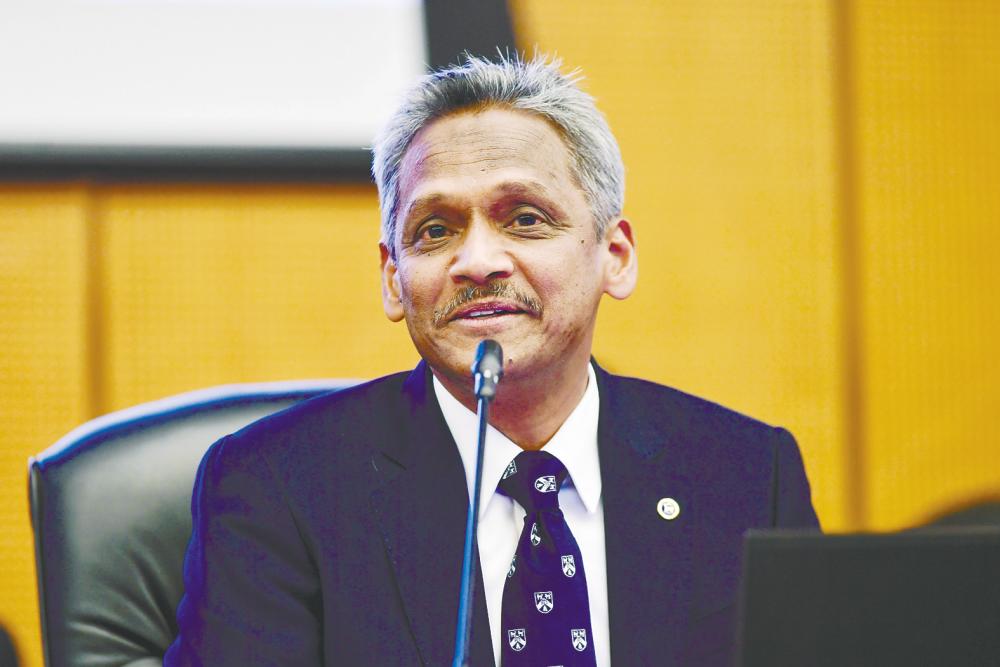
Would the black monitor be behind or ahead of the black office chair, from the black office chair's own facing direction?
ahead

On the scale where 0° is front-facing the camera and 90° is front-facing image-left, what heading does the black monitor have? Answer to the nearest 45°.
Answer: approximately 180°

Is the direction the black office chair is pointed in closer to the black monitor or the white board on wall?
the black monitor

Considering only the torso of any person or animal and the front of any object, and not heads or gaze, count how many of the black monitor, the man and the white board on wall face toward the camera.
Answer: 2

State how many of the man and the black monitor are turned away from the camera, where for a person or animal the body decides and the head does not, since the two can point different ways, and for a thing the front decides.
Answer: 1

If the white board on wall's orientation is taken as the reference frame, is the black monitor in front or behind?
in front

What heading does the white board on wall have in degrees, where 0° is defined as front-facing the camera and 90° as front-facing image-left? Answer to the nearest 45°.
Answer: approximately 0°

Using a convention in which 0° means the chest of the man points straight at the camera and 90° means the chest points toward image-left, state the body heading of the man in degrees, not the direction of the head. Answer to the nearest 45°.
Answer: approximately 0°

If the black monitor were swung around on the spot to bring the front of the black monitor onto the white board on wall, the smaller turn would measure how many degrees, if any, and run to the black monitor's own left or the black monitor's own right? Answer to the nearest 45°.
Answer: approximately 45° to the black monitor's own left

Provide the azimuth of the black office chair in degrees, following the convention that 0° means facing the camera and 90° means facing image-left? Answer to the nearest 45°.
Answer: approximately 315°
